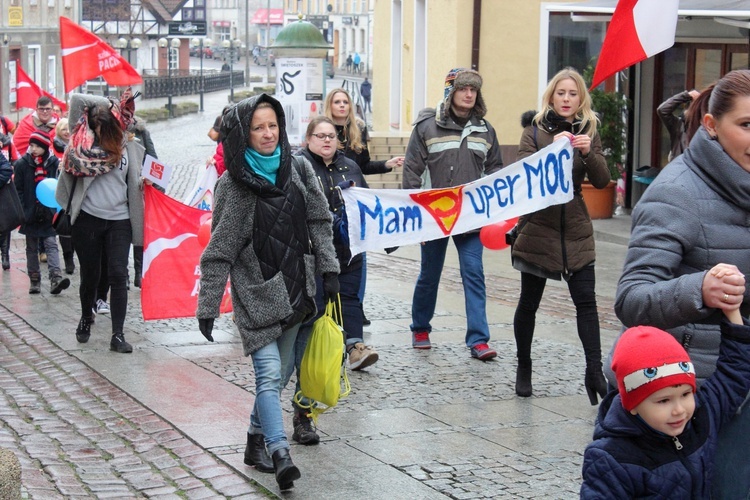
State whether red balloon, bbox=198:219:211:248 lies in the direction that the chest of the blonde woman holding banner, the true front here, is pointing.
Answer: no

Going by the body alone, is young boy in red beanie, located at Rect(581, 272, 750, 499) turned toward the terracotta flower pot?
no

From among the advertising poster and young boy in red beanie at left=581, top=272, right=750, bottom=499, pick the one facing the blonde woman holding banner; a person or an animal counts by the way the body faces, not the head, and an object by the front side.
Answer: the advertising poster

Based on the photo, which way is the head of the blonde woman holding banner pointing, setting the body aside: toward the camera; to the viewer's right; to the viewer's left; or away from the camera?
toward the camera

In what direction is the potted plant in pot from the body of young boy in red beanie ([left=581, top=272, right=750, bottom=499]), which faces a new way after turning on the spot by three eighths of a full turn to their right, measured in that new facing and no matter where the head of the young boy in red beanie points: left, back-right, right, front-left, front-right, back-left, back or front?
right

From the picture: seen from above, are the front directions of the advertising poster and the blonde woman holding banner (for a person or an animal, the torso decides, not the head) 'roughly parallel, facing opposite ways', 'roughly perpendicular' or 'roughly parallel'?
roughly parallel

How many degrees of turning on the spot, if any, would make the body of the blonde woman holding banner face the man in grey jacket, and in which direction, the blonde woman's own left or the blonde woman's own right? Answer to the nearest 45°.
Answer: approximately 135° to the blonde woman's own right

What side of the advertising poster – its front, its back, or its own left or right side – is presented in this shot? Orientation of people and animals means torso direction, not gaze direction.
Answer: front

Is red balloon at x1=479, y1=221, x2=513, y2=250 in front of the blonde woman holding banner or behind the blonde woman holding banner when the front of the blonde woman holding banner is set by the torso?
behind

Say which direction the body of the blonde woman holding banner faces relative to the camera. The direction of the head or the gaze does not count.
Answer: toward the camera

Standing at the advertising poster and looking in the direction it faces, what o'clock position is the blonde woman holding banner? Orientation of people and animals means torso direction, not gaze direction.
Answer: The blonde woman holding banner is roughly at 12 o'clock from the advertising poster.

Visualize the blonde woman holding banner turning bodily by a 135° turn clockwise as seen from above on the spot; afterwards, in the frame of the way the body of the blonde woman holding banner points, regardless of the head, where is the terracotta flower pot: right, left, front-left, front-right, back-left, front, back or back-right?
front-right

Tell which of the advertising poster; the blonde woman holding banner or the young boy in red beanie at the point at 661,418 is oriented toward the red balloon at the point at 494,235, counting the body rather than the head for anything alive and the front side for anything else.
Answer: the advertising poster

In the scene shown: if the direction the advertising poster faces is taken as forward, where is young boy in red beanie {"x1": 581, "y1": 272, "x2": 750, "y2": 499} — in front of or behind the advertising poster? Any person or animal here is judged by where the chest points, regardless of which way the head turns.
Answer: in front

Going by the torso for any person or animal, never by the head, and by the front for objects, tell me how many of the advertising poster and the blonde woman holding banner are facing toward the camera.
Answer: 2

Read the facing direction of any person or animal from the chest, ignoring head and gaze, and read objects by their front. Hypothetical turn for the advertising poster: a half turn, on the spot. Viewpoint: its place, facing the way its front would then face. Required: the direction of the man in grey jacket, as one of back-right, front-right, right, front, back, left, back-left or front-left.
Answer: back

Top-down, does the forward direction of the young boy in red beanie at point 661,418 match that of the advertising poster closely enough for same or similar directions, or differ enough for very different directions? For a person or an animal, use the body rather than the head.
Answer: same or similar directions

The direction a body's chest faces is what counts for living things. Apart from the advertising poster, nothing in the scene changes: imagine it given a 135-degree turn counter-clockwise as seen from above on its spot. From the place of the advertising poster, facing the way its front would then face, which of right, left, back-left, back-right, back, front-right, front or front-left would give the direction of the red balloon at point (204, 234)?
back-right

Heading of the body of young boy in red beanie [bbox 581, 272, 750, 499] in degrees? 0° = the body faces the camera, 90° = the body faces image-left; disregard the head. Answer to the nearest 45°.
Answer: approximately 315°
